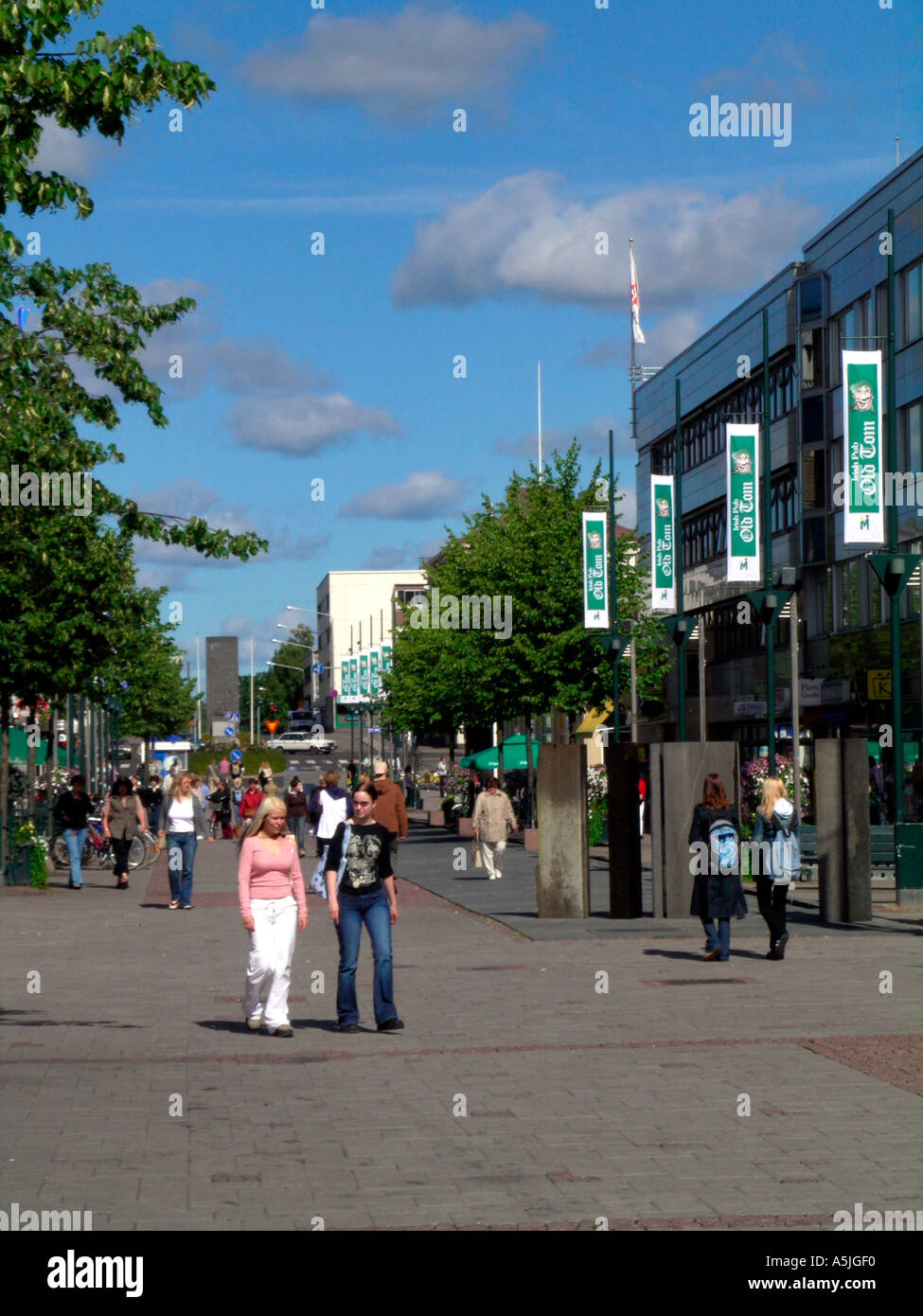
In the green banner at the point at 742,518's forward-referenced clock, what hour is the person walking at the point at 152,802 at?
The person walking is roughly at 4 o'clock from the green banner.

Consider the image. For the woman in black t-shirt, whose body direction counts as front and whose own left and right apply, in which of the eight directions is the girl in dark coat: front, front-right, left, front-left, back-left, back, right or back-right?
back-left

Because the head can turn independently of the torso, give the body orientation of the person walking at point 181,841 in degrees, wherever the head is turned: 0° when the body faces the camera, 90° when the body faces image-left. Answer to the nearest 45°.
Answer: approximately 0°

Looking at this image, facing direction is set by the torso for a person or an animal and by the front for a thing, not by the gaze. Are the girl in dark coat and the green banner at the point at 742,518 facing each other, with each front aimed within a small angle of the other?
yes

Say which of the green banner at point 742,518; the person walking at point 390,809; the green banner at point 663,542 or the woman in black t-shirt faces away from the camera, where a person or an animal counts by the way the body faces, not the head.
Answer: the person walking

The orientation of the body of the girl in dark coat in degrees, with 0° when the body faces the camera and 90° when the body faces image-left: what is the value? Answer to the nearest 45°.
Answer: approximately 180°

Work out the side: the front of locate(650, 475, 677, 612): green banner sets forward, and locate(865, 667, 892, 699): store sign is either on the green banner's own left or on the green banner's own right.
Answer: on the green banner's own left

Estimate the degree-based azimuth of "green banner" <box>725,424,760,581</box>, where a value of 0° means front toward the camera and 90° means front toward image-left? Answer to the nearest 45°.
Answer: approximately 0°
